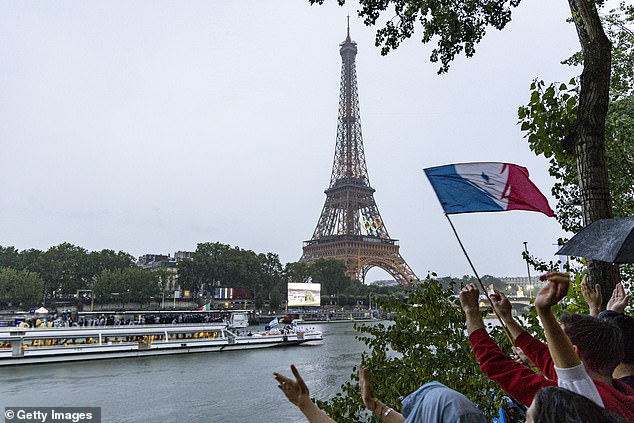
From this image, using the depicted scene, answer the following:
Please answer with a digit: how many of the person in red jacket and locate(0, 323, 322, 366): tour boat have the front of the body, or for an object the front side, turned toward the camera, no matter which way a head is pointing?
0

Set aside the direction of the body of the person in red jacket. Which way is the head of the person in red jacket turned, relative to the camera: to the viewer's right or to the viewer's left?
to the viewer's left

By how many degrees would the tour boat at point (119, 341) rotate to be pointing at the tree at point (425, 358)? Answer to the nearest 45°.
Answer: approximately 135° to its right

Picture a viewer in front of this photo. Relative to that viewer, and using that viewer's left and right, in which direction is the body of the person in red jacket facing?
facing away from the viewer and to the left of the viewer

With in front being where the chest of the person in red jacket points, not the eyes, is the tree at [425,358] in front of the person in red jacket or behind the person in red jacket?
in front

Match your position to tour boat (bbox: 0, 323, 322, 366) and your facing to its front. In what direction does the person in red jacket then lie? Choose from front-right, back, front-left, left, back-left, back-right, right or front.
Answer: back-right

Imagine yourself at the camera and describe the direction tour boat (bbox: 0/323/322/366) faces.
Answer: facing away from the viewer and to the right of the viewer

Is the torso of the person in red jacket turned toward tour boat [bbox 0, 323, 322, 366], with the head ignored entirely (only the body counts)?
yes
